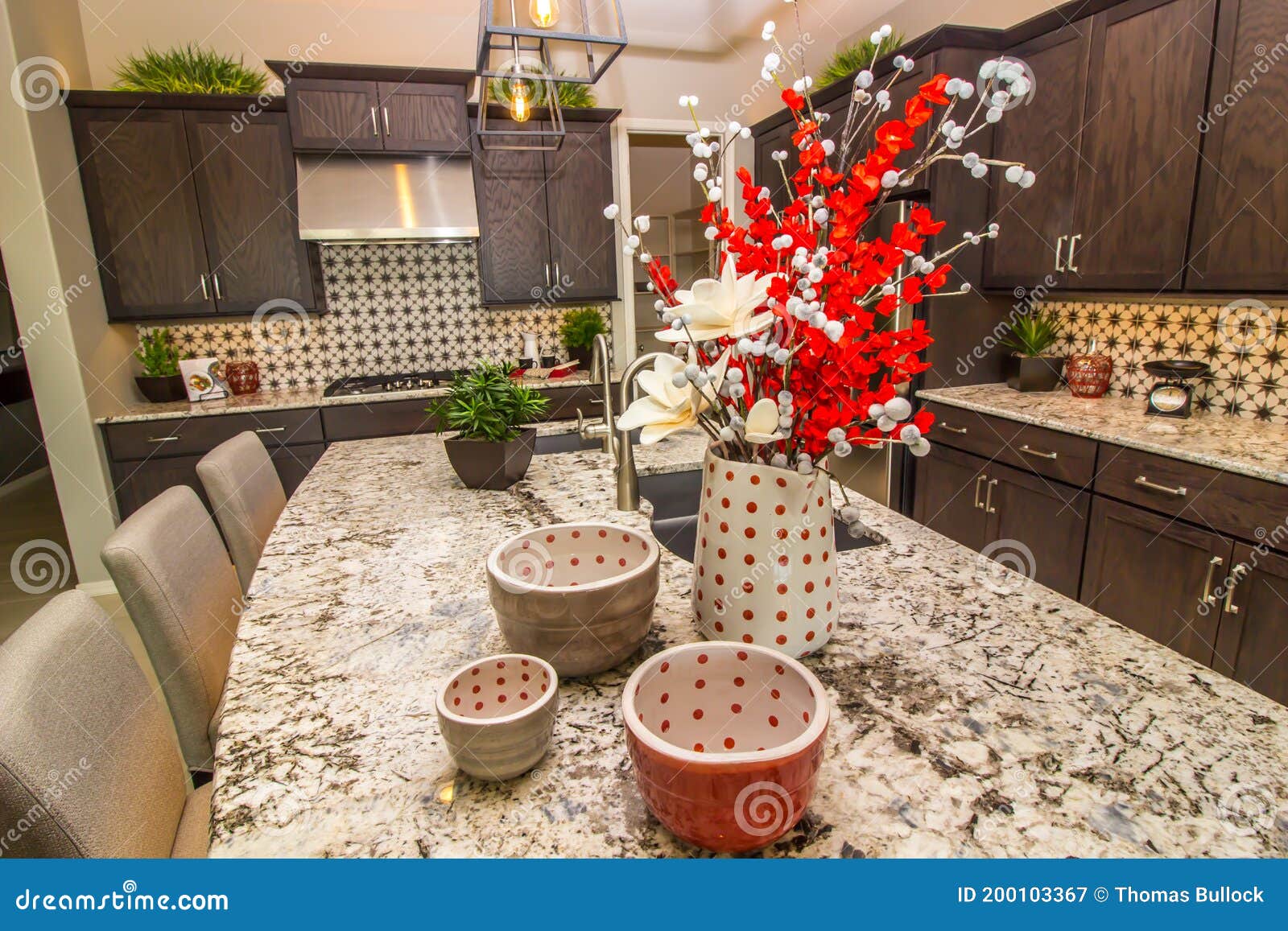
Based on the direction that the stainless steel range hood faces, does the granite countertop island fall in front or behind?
in front

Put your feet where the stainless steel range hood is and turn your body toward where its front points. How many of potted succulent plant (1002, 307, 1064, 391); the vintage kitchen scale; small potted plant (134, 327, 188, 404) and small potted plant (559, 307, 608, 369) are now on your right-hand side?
1

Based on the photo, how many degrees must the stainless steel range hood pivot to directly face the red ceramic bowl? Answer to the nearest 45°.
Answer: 0° — it already faces it

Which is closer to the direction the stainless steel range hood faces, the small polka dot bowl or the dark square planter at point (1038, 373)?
the small polka dot bowl

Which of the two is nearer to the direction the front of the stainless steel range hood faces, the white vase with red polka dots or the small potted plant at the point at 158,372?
the white vase with red polka dots

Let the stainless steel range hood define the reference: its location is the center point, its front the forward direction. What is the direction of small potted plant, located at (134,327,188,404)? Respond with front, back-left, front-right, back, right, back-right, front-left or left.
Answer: right

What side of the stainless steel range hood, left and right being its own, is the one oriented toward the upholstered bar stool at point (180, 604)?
front

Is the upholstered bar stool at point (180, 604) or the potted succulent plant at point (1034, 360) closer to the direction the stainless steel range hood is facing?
the upholstered bar stool

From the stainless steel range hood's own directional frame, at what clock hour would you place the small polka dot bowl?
The small polka dot bowl is roughly at 12 o'clock from the stainless steel range hood.

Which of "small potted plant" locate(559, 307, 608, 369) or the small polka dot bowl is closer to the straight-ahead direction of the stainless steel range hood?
the small polka dot bowl

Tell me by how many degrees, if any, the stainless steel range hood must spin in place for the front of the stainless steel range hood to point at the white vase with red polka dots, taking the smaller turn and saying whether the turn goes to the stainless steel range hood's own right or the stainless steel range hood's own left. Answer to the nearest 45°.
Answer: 0° — it already faces it

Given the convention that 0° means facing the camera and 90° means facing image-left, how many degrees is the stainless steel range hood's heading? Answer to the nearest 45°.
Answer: approximately 0°

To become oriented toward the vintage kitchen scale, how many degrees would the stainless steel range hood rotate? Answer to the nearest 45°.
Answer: approximately 45° to its left

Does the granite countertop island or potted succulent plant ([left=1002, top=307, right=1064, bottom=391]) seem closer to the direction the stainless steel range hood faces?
the granite countertop island

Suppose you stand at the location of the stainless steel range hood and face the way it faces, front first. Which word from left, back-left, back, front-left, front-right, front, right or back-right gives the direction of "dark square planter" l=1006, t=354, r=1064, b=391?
front-left
